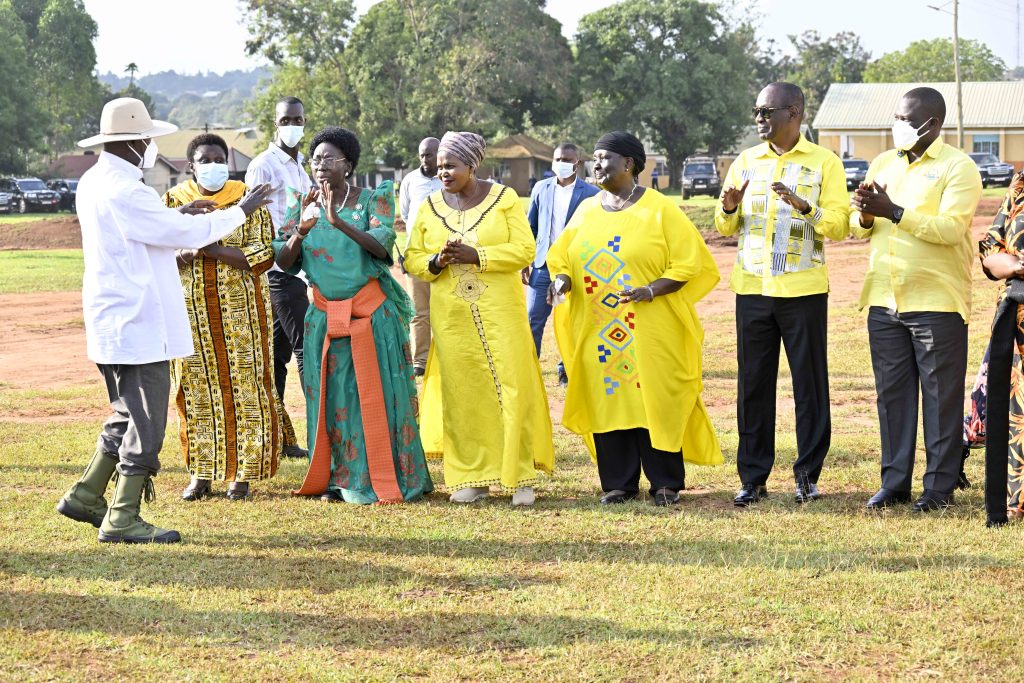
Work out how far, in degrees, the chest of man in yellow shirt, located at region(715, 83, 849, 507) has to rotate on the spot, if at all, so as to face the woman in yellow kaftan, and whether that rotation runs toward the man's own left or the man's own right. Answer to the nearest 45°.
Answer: approximately 45° to the man's own right

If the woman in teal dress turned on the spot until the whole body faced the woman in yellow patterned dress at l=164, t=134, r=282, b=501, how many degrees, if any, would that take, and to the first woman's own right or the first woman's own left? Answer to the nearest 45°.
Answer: approximately 45° to the first woman's own right

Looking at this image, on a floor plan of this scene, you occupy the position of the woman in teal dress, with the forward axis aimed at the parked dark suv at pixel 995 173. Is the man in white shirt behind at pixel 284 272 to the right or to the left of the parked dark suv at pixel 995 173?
left

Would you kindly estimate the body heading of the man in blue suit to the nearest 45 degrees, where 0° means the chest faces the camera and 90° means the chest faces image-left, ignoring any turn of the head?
approximately 0°

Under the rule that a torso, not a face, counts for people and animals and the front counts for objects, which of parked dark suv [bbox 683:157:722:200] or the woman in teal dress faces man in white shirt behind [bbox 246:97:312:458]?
the parked dark suv

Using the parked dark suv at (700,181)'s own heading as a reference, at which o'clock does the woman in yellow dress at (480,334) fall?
The woman in yellow dress is roughly at 12 o'clock from the parked dark suv.

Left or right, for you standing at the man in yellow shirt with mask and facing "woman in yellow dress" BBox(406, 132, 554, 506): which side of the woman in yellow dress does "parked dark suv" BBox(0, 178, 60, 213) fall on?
right

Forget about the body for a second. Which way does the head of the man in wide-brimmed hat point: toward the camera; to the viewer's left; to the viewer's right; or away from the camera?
to the viewer's right

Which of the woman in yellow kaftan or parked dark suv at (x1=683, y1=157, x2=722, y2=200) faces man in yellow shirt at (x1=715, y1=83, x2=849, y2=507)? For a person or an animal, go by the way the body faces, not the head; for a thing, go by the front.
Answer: the parked dark suv

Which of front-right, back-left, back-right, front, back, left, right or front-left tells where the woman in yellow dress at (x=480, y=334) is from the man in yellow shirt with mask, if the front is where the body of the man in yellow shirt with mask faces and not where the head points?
front-right

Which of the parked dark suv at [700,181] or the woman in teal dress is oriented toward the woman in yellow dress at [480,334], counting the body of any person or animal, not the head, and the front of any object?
the parked dark suv

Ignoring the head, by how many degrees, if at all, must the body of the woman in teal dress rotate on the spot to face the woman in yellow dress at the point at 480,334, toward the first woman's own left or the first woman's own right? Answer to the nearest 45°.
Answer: approximately 135° to the first woman's own left
